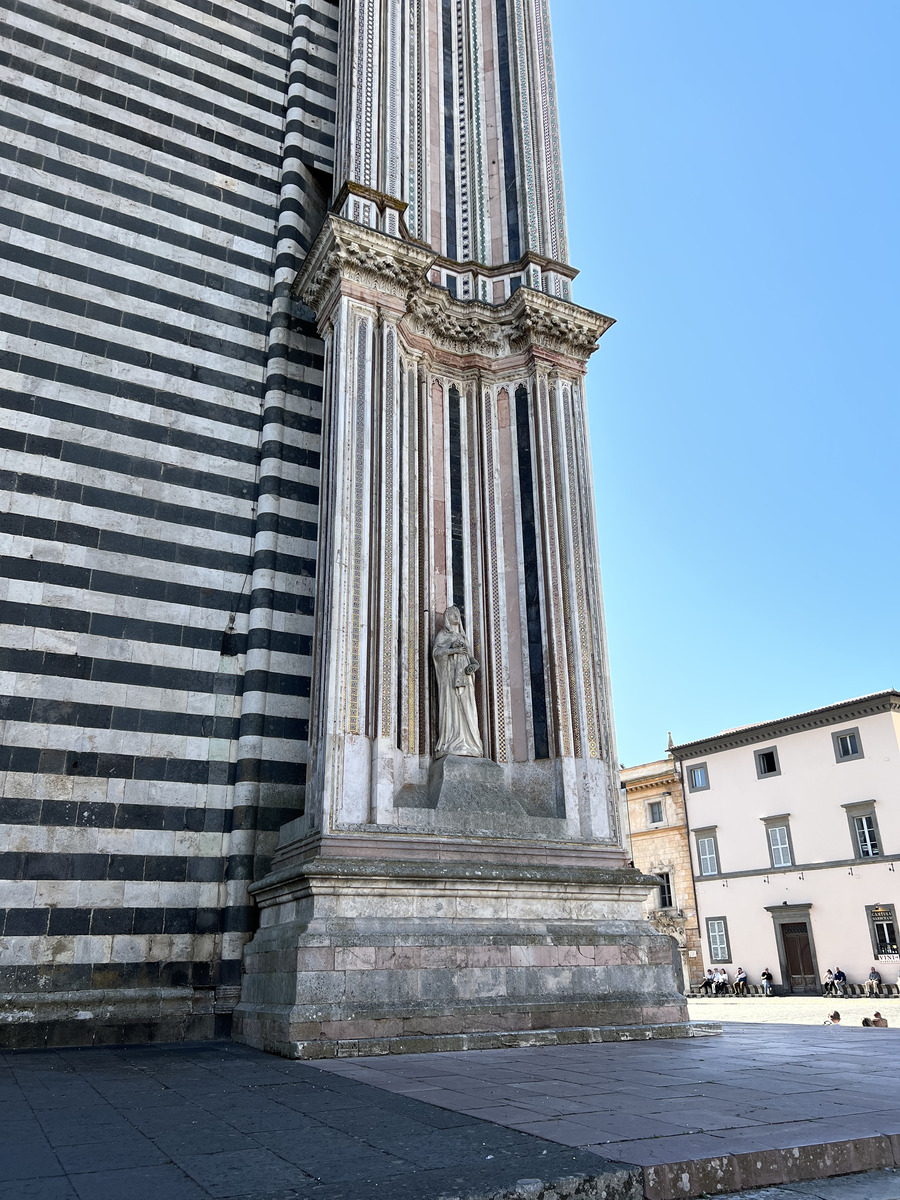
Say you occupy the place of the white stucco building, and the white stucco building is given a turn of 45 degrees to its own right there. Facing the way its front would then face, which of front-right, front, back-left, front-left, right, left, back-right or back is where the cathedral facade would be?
left

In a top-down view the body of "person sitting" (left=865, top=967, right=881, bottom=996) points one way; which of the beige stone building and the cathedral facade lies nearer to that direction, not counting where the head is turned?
the cathedral facade

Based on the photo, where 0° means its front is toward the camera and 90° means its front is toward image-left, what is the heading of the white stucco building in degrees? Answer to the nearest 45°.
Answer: approximately 45°

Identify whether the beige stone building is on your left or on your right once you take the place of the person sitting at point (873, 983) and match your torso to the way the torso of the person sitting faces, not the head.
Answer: on your right

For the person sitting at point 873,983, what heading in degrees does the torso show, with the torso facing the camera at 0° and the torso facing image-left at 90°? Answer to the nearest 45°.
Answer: approximately 45°

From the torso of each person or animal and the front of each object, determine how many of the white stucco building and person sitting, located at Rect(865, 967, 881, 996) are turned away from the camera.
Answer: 0

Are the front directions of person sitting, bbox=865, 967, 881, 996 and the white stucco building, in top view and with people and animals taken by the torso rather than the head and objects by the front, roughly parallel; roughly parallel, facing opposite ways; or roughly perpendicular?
roughly parallel

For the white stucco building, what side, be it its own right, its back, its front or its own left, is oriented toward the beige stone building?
right
